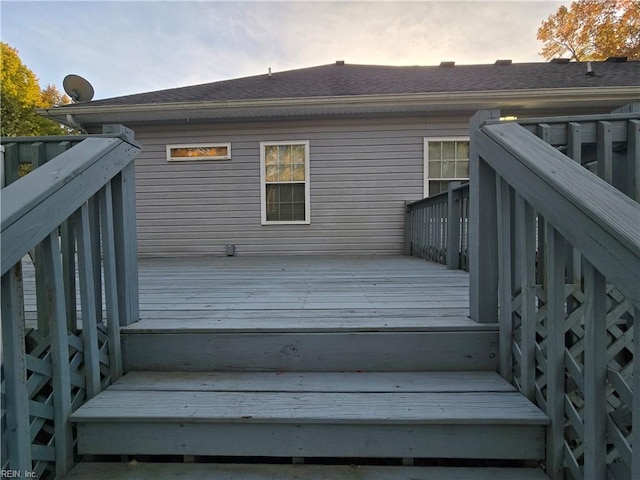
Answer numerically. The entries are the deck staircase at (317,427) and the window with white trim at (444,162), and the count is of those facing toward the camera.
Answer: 2

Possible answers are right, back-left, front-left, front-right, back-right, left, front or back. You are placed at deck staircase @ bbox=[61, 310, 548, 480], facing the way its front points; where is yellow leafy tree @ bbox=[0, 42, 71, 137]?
back-right

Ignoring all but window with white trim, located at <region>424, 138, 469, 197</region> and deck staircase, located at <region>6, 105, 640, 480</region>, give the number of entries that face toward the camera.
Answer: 2

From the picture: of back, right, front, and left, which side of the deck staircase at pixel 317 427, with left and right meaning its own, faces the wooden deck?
back

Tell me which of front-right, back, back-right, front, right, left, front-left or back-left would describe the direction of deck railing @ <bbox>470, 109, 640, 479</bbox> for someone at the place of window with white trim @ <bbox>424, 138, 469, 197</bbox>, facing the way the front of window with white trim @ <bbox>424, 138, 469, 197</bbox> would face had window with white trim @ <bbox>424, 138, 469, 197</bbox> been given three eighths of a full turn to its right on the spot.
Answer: back-left

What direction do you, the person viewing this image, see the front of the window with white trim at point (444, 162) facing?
facing the viewer

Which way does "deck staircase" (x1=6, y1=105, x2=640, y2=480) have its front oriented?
toward the camera

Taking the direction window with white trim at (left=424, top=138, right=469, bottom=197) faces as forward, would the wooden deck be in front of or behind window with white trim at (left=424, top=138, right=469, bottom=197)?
in front
